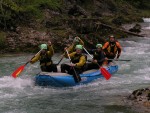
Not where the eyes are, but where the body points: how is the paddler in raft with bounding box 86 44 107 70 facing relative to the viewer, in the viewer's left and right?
facing the viewer and to the left of the viewer

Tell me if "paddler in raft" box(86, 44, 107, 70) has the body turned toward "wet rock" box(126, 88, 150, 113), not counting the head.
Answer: no

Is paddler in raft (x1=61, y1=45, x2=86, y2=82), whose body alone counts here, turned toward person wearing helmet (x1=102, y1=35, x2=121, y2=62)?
no

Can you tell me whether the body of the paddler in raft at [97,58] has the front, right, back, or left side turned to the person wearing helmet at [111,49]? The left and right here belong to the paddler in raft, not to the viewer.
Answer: back

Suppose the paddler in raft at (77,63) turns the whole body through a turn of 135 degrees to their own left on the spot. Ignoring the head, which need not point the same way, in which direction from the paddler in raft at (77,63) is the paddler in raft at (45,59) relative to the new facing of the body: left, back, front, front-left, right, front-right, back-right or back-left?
back

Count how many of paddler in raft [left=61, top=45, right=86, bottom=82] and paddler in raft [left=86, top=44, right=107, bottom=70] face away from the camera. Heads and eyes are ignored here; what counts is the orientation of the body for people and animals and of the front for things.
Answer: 0

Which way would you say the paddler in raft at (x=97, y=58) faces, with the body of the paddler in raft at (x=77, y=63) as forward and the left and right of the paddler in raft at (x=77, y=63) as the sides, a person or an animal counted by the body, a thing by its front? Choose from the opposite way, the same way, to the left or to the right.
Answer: the same way

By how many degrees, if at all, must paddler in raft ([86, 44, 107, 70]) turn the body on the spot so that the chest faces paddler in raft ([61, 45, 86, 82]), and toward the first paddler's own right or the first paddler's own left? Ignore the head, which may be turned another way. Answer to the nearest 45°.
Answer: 0° — they already face them

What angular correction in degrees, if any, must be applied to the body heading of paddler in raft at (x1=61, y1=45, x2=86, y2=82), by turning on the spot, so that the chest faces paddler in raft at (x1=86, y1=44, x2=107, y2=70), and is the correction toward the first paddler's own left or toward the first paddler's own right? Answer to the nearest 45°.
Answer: approximately 180°
